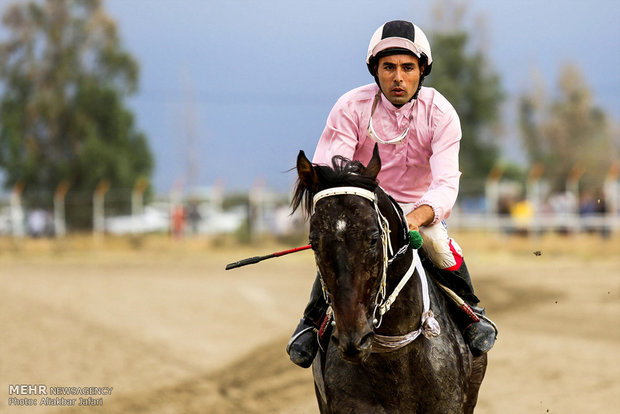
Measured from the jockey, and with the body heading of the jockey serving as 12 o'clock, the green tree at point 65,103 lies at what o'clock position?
The green tree is roughly at 5 o'clock from the jockey.

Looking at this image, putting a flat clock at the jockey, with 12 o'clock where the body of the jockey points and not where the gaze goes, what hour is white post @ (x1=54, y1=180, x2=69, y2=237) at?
The white post is roughly at 5 o'clock from the jockey.

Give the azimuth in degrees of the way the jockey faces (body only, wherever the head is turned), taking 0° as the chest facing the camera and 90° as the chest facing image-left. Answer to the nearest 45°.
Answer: approximately 0°

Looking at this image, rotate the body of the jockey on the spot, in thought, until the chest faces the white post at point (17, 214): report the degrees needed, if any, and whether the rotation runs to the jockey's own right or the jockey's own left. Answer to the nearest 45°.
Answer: approximately 135° to the jockey's own right
